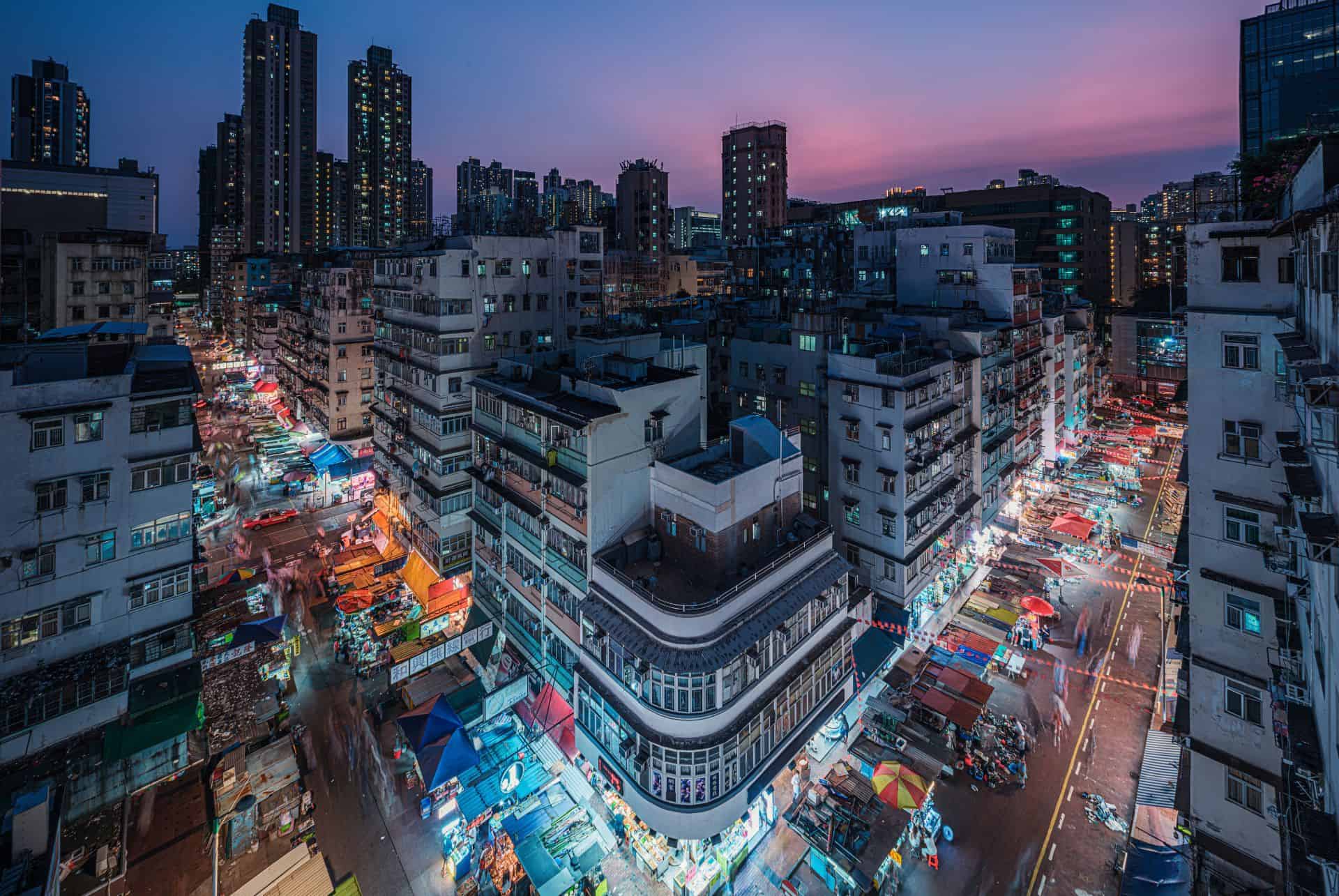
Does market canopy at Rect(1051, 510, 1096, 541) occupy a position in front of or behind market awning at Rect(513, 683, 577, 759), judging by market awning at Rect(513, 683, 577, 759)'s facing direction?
behind

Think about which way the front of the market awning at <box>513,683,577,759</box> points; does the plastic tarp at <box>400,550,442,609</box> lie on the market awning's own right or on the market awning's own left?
on the market awning's own right

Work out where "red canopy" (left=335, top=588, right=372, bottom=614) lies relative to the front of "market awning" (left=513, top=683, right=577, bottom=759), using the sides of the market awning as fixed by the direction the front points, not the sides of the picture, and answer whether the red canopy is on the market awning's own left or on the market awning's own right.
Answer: on the market awning's own right

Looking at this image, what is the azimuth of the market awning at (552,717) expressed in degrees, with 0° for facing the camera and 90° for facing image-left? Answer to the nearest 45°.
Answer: approximately 45°

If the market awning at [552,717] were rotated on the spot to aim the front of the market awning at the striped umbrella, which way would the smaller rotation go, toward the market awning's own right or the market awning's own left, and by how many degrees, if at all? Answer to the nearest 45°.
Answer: approximately 90° to the market awning's own left

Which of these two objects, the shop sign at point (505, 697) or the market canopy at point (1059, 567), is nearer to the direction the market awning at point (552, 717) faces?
the shop sign
